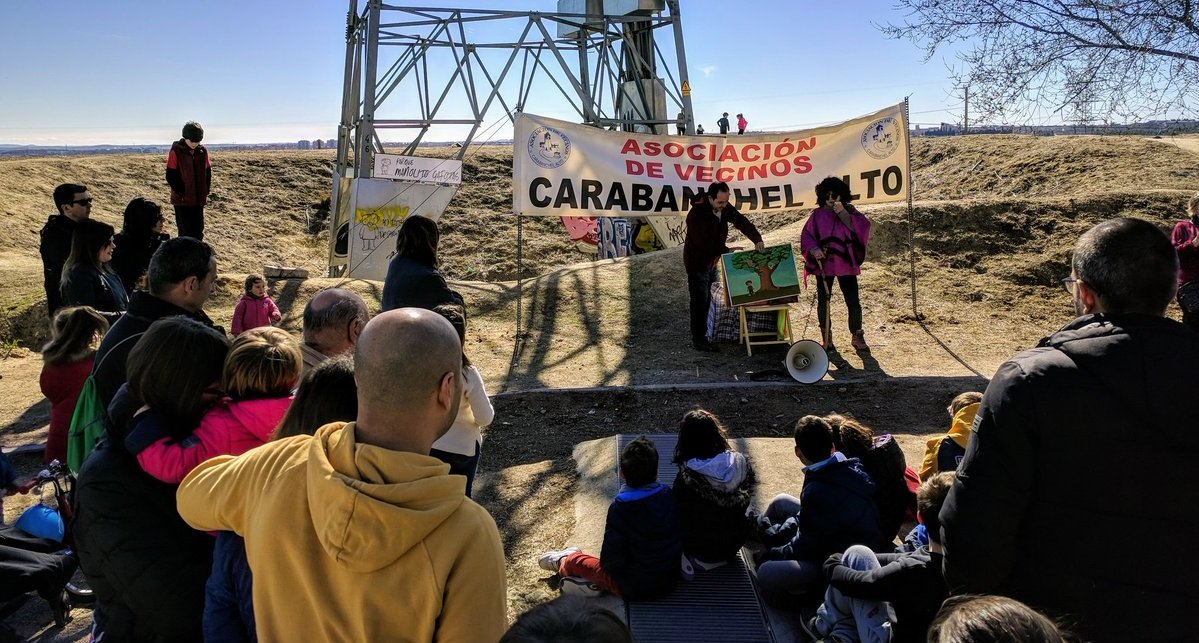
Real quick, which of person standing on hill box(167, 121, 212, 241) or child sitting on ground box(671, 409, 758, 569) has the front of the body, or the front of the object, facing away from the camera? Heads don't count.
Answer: the child sitting on ground

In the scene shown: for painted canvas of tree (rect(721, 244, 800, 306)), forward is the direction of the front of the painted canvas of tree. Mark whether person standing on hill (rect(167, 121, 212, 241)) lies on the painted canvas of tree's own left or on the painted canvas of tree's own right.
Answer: on the painted canvas of tree's own right

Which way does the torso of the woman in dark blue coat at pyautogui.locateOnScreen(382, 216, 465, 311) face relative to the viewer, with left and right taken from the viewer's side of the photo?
facing away from the viewer and to the right of the viewer

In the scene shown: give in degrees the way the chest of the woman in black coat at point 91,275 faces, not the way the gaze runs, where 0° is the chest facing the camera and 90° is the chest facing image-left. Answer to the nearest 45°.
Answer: approximately 270°

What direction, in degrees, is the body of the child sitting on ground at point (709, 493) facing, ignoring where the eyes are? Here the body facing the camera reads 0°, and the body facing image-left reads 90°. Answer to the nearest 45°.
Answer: approximately 180°

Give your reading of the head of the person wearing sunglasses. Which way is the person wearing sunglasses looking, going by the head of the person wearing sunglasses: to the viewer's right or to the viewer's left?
to the viewer's right

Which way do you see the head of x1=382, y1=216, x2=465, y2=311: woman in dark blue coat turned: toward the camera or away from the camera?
away from the camera

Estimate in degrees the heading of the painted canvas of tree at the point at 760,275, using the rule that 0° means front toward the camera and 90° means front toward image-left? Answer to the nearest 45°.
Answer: approximately 0°

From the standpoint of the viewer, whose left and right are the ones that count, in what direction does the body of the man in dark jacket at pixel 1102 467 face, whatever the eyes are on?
facing away from the viewer and to the left of the viewer

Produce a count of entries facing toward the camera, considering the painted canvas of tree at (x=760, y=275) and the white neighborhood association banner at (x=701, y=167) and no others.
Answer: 2
